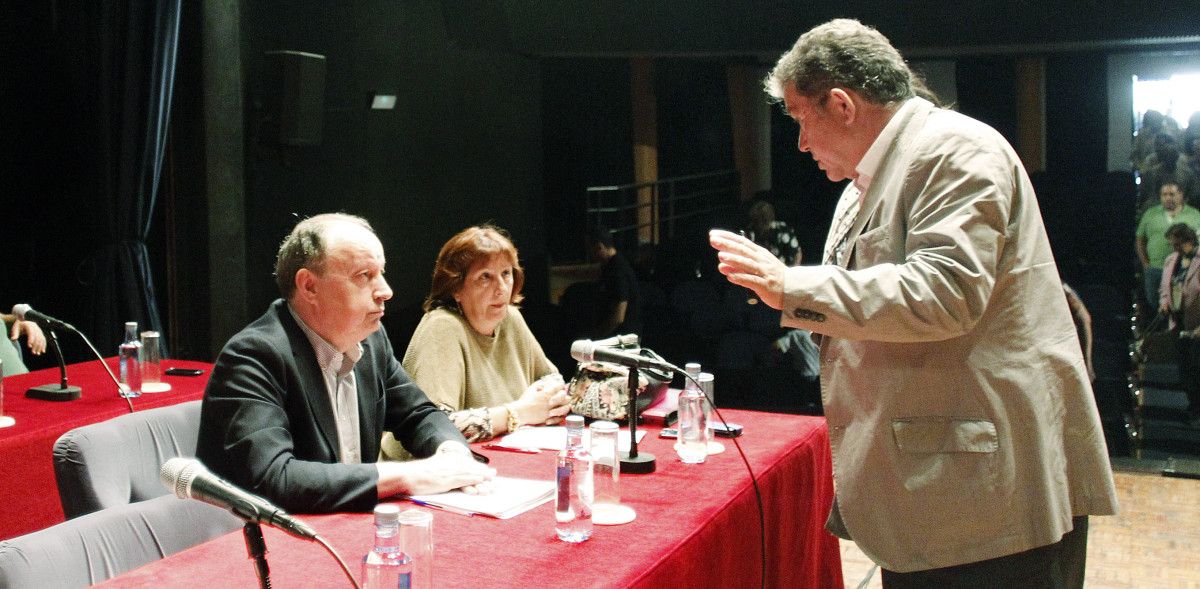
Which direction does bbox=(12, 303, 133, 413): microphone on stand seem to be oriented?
to the viewer's left

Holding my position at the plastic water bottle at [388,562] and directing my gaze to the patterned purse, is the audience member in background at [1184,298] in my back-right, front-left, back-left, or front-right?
front-right

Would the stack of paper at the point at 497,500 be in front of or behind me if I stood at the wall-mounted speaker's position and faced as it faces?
in front

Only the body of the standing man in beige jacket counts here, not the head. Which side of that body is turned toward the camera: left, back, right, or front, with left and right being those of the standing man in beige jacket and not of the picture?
left

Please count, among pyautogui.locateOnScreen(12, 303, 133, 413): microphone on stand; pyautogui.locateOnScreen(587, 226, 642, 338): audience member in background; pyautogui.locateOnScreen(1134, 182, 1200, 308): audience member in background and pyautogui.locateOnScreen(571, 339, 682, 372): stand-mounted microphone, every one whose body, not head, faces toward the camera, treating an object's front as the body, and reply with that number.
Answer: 1

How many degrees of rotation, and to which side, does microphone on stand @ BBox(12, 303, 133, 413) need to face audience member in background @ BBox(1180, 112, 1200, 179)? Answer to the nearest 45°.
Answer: approximately 180°

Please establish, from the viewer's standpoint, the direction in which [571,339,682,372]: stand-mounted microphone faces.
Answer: facing to the left of the viewer

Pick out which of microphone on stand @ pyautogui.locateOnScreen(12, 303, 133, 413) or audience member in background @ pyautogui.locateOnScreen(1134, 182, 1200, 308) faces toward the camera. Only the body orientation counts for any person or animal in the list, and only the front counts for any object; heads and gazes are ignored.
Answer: the audience member in background

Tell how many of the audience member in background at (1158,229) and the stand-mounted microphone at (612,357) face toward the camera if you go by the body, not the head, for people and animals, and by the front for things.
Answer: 1

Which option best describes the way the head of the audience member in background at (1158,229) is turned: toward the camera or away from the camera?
toward the camera

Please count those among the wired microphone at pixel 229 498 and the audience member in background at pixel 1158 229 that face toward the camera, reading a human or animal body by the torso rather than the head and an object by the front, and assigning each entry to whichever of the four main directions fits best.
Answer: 1

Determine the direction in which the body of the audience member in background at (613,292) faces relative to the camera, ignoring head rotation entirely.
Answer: to the viewer's left
